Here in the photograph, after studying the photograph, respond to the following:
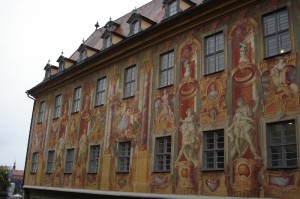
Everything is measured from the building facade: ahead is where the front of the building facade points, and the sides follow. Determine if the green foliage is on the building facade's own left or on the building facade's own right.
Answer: on the building facade's own right

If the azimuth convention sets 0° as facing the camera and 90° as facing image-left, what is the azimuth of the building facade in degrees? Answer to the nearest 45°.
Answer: approximately 45°
